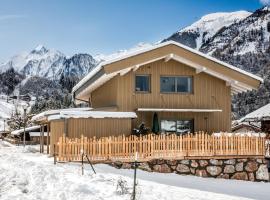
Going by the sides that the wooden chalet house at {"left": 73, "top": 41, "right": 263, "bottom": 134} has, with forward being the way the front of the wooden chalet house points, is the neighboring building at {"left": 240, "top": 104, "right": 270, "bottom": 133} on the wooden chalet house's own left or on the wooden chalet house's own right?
on the wooden chalet house's own left

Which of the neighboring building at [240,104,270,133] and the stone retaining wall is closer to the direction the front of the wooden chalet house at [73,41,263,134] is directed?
the stone retaining wall

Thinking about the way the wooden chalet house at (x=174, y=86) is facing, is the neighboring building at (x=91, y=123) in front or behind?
in front

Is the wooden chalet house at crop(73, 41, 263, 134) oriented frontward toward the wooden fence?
yes

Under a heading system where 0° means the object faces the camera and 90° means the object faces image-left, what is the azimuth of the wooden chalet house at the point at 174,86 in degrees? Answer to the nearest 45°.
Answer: approximately 0°

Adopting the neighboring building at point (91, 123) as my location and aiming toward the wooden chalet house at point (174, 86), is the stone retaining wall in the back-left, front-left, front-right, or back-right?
front-right

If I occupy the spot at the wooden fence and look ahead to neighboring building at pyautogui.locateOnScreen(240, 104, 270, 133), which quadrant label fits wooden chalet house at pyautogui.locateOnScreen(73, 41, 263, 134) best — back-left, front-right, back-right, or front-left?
front-left

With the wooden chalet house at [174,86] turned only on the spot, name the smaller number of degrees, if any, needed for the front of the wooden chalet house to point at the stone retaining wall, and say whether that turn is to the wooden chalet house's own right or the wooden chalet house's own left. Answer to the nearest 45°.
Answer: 0° — it already faces it
